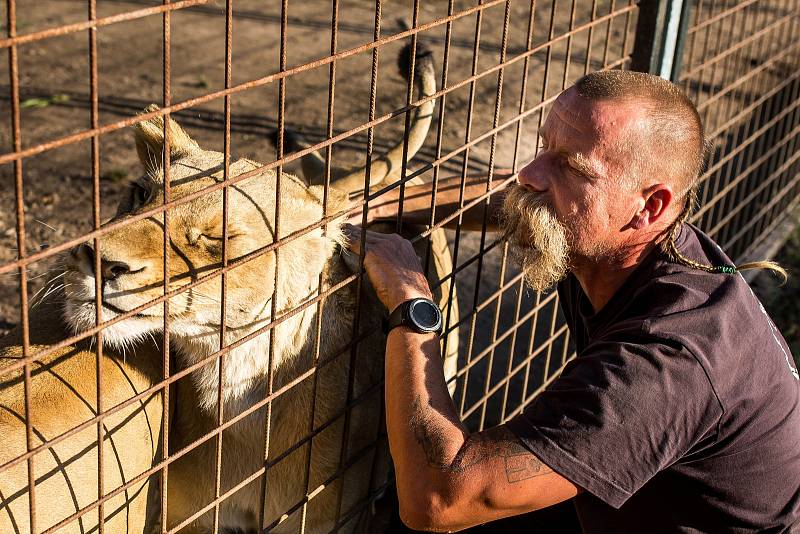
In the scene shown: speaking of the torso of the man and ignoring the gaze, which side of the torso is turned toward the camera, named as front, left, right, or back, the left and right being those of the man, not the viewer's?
left

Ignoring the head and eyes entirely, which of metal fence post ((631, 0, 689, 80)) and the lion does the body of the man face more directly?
the lion

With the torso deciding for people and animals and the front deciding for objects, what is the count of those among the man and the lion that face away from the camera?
0

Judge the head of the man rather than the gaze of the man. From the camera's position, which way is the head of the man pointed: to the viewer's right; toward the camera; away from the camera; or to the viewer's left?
to the viewer's left

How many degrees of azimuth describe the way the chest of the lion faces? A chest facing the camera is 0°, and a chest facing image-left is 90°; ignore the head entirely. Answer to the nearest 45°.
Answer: approximately 45°

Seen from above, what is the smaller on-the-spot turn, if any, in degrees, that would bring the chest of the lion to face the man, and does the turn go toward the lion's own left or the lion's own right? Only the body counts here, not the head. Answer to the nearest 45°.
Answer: approximately 135° to the lion's own left

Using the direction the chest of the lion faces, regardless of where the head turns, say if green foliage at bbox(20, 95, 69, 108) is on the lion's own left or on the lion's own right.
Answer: on the lion's own right

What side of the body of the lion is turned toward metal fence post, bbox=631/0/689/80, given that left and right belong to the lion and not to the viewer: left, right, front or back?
back

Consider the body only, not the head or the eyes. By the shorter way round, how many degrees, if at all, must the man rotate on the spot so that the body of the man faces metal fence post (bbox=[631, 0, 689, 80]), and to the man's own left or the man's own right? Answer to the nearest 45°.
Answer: approximately 90° to the man's own right

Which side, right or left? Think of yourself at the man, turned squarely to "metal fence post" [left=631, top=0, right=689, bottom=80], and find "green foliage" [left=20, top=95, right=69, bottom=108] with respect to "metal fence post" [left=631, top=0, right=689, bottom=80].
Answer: left

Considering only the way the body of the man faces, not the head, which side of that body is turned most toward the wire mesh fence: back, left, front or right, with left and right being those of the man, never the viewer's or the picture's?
front
